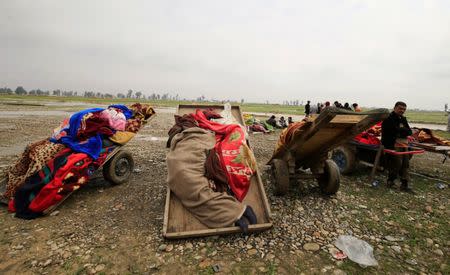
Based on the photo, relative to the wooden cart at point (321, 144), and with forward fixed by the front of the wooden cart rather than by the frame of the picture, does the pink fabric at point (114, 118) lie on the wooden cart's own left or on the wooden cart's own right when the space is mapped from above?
on the wooden cart's own right

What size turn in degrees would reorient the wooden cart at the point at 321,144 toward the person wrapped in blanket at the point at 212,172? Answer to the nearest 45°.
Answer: approximately 90° to its right
